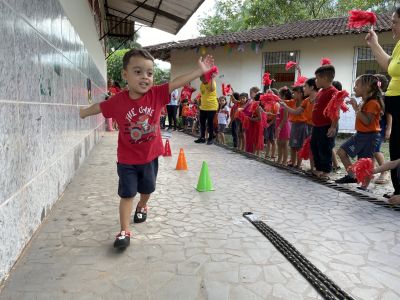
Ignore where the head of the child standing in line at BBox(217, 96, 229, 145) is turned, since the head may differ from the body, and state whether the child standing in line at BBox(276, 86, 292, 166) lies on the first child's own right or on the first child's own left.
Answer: on the first child's own left

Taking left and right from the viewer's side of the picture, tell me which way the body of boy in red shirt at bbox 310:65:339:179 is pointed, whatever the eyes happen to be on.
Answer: facing to the left of the viewer

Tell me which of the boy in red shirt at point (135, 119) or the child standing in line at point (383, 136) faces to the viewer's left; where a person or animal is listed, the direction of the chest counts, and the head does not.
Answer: the child standing in line

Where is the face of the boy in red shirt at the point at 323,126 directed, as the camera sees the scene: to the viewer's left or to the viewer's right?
to the viewer's left

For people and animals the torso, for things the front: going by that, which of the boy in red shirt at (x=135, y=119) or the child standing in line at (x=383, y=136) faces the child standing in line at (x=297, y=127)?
the child standing in line at (x=383, y=136)

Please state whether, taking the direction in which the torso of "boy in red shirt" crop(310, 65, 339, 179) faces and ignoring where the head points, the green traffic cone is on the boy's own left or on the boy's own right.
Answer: on the boy's own left

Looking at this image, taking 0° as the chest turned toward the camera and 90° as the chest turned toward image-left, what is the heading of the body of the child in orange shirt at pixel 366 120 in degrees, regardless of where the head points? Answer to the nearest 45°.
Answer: approximately 90°

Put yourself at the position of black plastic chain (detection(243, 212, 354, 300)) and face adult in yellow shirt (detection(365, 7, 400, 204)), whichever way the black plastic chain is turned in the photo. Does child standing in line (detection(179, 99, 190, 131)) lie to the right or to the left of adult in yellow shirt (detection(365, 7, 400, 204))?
left

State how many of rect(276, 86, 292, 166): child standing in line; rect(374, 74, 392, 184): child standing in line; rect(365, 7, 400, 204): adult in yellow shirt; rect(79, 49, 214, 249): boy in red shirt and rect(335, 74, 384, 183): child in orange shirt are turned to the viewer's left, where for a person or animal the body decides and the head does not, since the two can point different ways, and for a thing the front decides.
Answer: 4

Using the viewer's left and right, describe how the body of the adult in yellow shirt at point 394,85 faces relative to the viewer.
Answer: facing to the left of the viewer

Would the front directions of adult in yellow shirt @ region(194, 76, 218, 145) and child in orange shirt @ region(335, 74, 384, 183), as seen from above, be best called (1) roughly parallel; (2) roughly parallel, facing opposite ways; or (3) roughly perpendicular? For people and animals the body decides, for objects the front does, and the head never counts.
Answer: roughly perpendicular

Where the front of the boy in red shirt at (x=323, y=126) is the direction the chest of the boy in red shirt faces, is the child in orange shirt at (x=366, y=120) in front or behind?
behind

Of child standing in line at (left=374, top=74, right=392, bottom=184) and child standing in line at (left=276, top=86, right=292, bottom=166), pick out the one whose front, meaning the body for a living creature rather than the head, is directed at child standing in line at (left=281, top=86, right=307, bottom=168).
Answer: child standing in line at (left=374, top=74, right=392, bottom=184)

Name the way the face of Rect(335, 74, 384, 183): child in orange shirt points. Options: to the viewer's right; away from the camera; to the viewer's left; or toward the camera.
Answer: to the viewer's left
